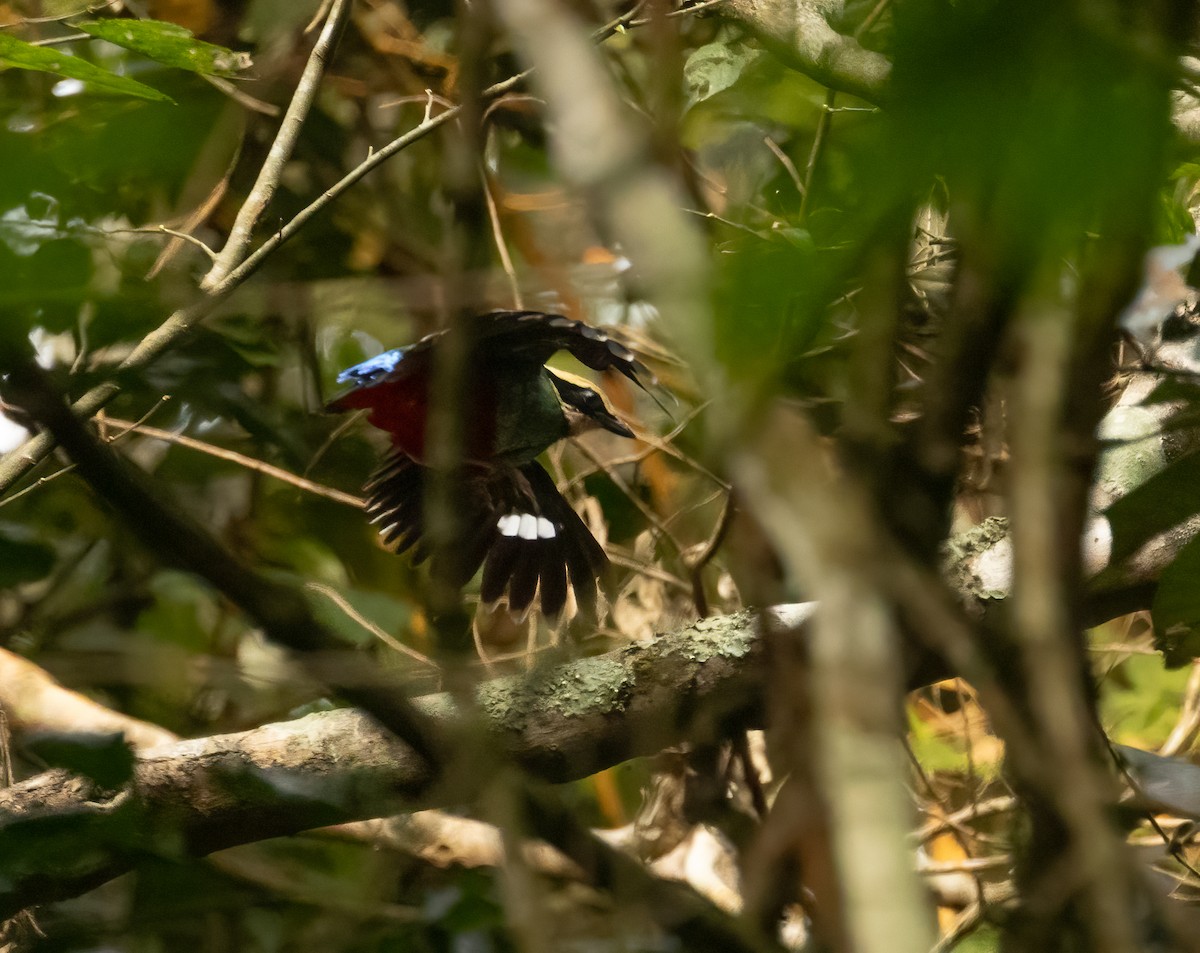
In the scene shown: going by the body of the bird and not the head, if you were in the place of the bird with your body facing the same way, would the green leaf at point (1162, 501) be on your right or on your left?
on your right

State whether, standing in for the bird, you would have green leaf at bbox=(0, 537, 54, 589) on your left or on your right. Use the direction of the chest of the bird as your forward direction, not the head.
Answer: on your right

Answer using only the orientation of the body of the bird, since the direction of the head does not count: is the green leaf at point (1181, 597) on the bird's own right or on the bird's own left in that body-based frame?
on the bird's own right

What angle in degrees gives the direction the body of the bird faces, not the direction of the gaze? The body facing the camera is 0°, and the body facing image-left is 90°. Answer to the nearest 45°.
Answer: approximately 270°
